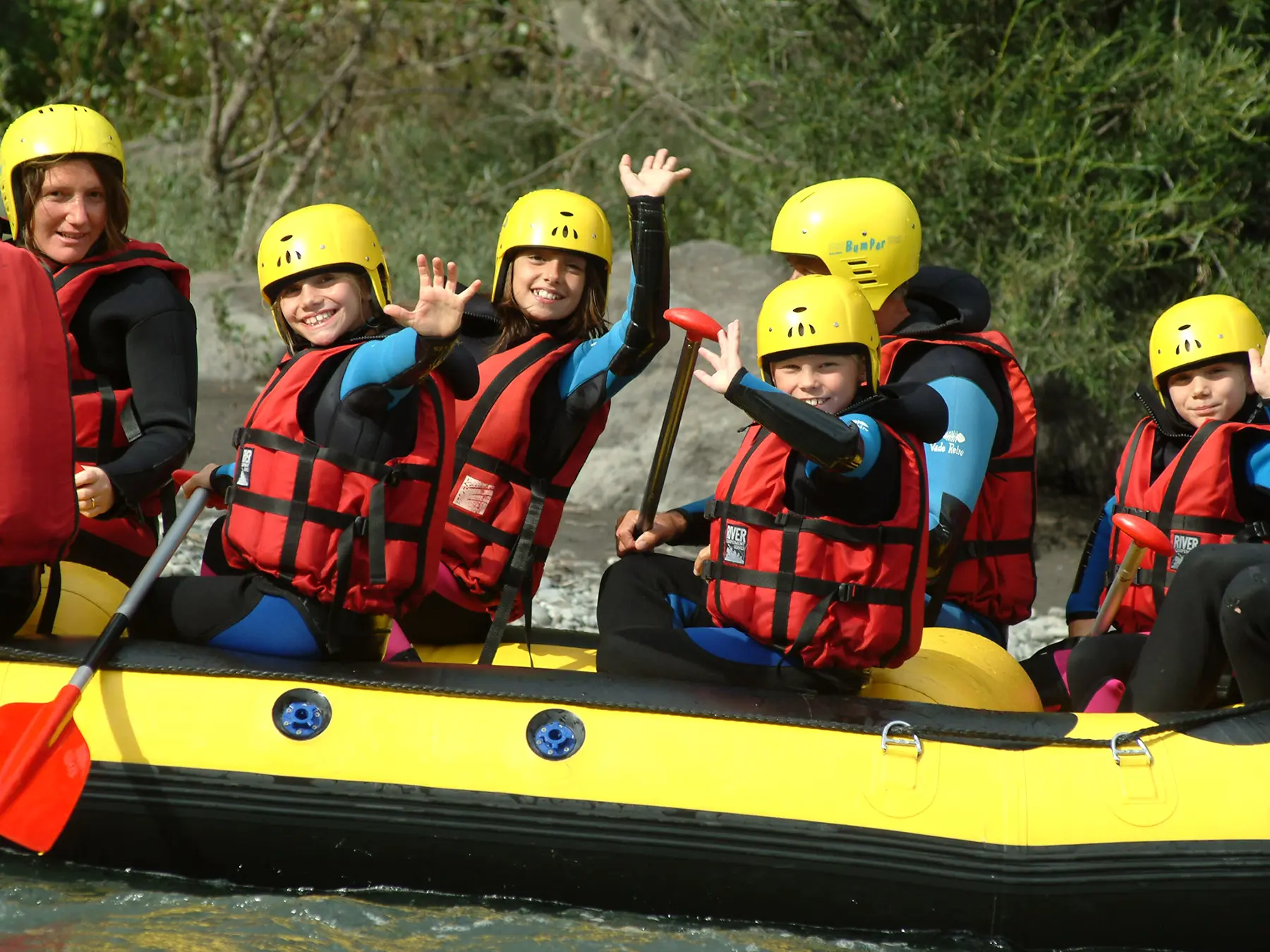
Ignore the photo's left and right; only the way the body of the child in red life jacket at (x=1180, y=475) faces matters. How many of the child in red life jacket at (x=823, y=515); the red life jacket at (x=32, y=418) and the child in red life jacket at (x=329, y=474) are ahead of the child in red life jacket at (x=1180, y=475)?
3

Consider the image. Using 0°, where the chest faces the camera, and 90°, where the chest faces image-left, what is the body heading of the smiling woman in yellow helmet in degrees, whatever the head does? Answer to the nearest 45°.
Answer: approximately 45°

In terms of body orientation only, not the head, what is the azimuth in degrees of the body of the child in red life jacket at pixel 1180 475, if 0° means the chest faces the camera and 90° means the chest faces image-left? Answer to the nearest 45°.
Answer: approximately 45°

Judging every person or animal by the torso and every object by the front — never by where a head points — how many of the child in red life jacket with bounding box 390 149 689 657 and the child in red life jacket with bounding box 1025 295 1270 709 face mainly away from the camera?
0

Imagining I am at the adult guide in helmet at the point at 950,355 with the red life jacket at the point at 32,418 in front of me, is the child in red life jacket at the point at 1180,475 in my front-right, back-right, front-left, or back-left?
back-left
